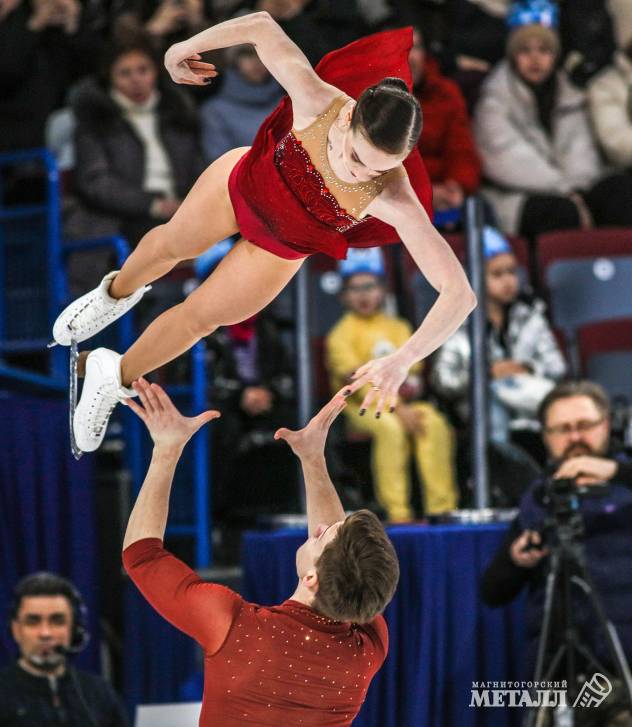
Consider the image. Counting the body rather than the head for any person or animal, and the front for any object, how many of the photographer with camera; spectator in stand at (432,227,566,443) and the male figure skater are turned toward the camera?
2

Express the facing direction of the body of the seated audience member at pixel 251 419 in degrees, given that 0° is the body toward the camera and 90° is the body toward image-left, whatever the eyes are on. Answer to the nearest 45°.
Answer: approximately 0°

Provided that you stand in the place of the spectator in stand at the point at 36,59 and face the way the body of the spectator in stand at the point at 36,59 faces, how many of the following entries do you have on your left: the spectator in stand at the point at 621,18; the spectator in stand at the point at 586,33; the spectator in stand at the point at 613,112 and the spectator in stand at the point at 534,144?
4

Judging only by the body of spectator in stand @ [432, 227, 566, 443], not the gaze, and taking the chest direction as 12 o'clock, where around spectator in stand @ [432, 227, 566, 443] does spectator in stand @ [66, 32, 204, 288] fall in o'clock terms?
spectator in stand @ [66, 32, 204, 288] is roughly at 3 o'clock from spectator in stand @ [432, 227, 566, 443].

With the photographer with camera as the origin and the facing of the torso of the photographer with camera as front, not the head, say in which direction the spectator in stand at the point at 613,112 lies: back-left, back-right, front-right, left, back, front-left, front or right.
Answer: back

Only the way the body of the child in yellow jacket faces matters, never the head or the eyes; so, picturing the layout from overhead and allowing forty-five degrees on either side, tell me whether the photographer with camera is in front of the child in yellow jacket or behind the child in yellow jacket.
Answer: in front

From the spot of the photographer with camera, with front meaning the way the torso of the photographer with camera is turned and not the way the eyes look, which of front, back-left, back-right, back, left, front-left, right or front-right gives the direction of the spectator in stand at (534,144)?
back

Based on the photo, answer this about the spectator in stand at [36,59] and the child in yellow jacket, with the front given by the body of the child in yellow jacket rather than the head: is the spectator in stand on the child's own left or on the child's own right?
on the child's own right

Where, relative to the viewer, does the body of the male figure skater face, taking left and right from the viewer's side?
facing away from the viewer and to the left of the viewer

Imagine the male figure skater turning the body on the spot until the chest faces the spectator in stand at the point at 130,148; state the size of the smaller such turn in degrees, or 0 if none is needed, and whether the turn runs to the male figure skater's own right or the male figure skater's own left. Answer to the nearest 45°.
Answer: approximately 45° to the male figure skater's own right
